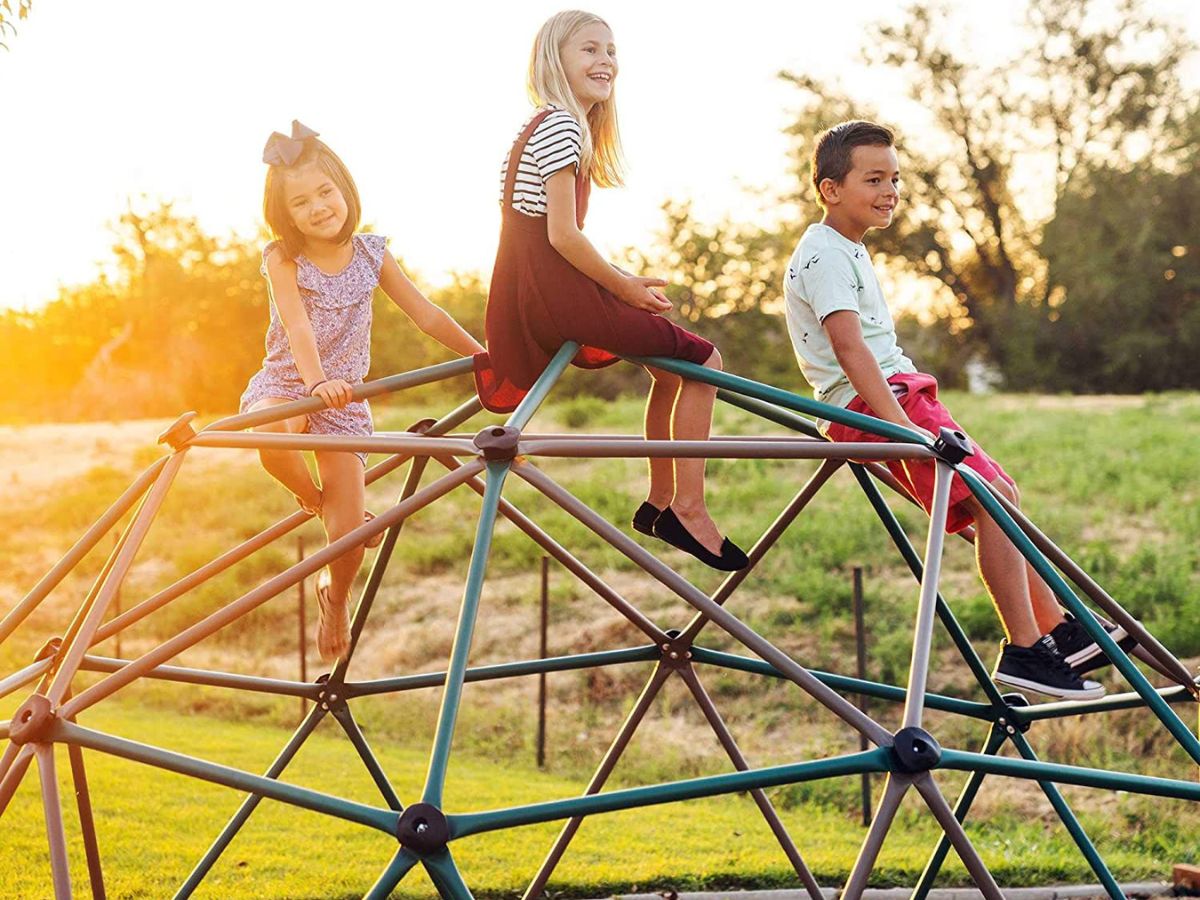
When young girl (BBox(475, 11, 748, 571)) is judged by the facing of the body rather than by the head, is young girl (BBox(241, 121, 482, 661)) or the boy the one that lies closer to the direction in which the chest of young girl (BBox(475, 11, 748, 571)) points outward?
the boy

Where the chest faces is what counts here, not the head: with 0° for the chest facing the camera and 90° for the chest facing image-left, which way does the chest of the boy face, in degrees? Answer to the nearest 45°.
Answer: approximately 270°

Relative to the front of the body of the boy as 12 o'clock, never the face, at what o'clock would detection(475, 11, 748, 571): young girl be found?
The young girl is roughly at 5 o'clock from the boy.

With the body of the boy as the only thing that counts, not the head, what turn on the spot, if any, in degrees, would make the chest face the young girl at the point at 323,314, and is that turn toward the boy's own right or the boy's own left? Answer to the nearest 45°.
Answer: approximately 180°

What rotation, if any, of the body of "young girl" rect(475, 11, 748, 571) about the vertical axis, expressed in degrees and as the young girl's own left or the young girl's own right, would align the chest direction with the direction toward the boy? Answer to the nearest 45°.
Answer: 0° — they already face them

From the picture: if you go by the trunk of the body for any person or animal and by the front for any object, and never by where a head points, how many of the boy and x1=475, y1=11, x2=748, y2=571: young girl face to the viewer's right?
2

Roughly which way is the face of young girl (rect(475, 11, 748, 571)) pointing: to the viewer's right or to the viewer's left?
to the viewer's right

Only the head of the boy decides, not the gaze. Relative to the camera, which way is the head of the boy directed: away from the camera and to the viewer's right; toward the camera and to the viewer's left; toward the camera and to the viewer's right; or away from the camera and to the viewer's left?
toward the camera and to the viewer's right

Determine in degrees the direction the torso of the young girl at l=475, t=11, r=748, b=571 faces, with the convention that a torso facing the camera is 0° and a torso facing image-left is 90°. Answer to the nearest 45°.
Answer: approximately 270°
